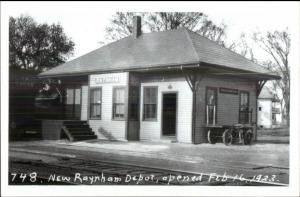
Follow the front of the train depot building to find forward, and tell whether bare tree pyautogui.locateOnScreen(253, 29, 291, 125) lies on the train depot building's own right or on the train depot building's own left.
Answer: on the train depot building's own left

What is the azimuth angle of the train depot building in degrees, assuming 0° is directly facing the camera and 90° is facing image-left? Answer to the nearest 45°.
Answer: approximately 45°

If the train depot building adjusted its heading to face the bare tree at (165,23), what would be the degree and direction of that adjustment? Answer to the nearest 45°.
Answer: approximately 135° to its right
